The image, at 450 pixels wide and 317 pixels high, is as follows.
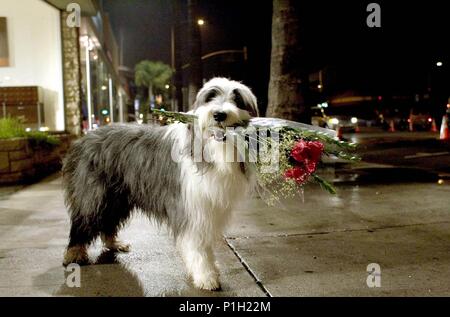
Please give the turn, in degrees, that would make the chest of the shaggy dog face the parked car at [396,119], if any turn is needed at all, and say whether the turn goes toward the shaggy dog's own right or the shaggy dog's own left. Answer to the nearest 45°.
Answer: approximately 90° to the shaggy dog's own left

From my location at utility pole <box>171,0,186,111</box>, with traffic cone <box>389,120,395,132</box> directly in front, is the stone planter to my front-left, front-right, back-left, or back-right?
back-right

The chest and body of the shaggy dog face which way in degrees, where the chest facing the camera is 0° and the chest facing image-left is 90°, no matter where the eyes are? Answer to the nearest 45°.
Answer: approximately 315°

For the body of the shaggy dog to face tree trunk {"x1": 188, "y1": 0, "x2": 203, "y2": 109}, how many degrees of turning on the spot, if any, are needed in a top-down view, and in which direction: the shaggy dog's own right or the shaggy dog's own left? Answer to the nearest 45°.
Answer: approximately 135° to the shaggy dog's own left

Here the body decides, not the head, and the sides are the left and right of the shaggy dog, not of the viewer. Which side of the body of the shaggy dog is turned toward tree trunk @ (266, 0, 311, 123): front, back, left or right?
left

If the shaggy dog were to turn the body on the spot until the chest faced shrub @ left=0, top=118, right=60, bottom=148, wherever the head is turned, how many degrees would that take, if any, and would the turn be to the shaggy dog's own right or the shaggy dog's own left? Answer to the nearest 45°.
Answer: approximately 180°

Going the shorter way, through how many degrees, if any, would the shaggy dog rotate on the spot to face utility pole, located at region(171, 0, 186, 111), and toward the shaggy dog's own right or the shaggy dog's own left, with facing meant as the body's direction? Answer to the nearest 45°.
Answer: approximately 135° to the shaggy dog's own left

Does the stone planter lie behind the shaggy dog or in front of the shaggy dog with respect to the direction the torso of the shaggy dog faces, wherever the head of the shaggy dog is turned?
behind
